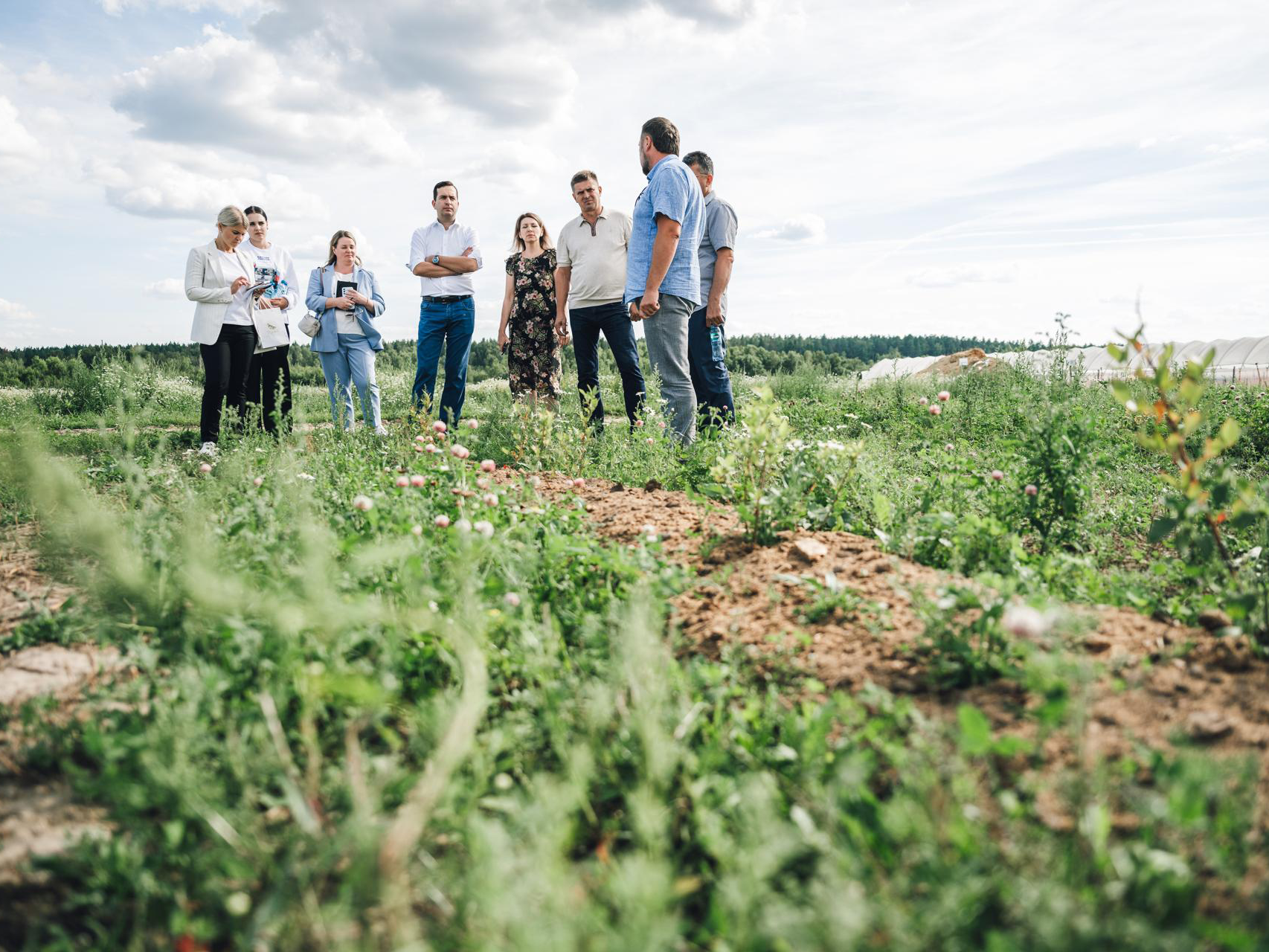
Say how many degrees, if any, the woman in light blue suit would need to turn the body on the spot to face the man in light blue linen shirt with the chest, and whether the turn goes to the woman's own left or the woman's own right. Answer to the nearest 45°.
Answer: approximately 45° to the woman's own left

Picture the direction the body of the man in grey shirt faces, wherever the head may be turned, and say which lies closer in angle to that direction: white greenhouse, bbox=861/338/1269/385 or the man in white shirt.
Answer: the man in white shirt

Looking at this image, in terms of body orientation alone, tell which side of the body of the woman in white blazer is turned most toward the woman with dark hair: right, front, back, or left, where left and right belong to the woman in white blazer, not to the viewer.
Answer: left

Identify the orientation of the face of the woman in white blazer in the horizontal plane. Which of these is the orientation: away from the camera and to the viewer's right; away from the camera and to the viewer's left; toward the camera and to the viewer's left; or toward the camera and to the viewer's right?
toward the camera and to the viewer's right

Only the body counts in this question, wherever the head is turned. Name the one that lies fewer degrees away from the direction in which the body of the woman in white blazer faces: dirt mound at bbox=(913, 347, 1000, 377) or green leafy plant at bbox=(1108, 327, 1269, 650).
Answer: the green leafy plant

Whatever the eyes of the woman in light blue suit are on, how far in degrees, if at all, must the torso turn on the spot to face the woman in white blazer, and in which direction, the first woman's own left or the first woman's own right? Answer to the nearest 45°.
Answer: approximately 45° to the first woman's own right
